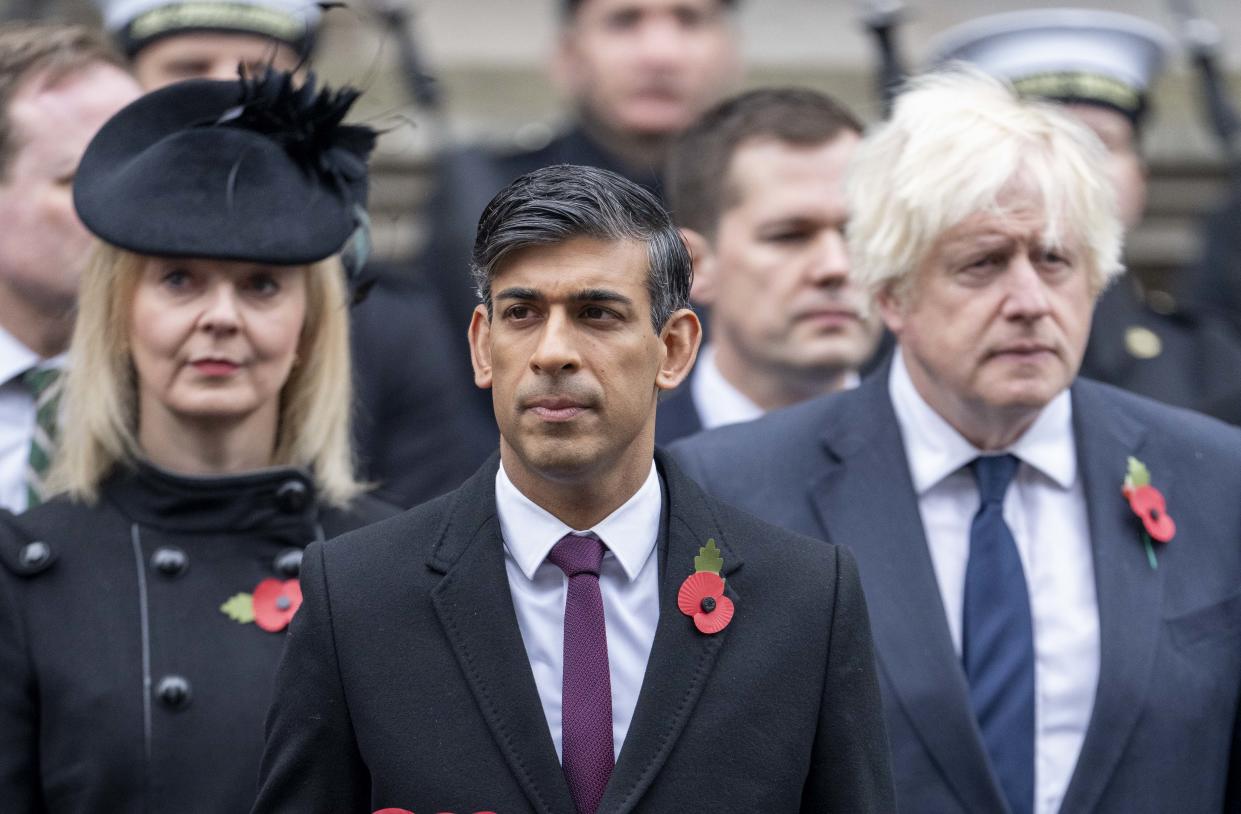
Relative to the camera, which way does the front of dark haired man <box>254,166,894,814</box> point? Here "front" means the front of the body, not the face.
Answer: toward the camera

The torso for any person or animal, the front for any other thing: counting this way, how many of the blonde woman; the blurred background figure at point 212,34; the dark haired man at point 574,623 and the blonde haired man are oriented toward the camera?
4

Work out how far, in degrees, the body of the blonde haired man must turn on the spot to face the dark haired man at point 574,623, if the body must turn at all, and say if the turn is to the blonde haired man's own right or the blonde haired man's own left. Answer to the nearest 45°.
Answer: approximately 45° to the blonde haired man's own right

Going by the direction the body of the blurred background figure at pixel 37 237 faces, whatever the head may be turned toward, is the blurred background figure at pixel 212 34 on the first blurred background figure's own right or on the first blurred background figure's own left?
on the first blurred background figure's own left

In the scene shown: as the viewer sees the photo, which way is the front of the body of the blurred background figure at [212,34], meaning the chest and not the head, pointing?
toward the camera

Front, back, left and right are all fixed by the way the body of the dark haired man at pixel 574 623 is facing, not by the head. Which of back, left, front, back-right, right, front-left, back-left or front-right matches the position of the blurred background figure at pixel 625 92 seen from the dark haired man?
back

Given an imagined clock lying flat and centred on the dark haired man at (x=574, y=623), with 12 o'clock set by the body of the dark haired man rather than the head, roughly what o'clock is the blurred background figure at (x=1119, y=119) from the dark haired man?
The blurred background figure is roughly at 7 o'clock from the dark haired man.

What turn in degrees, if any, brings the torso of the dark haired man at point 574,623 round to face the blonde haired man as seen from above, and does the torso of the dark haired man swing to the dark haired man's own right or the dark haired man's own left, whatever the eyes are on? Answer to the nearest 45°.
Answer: approximately 135° to the dark haired man's own left

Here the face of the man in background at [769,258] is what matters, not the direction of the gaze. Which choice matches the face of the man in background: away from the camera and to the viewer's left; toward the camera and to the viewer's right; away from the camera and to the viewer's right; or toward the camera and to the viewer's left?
toward the camera and to the viewer's right

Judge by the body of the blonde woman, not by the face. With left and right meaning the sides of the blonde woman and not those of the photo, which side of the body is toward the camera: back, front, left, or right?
front

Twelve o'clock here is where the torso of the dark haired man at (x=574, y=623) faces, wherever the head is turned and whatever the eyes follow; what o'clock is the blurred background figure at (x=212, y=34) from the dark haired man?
The blurred background figure is roughly at 5 o'clock from the dark haired man.

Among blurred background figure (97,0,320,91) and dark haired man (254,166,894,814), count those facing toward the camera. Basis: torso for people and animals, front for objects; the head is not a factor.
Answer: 2
